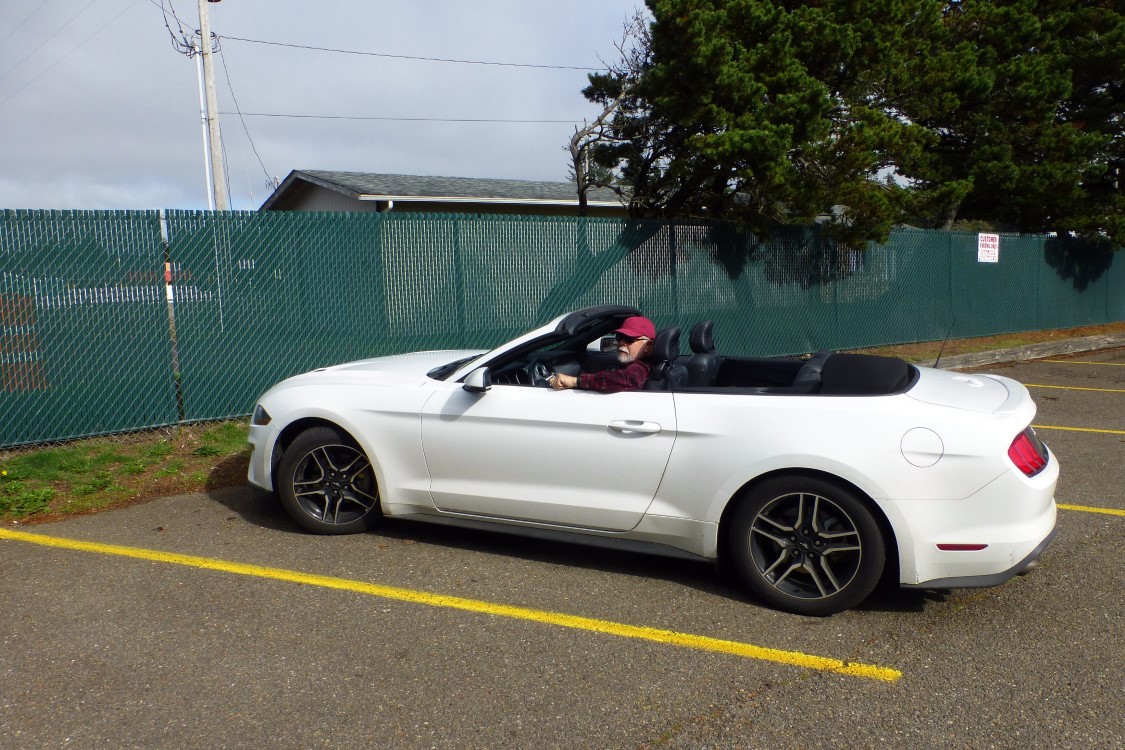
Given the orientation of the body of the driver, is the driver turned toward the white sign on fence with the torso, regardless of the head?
no

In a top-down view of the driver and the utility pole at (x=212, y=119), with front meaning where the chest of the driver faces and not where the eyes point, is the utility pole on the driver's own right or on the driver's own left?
on the driver's own right

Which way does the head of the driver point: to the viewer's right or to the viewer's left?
to the viewer's left

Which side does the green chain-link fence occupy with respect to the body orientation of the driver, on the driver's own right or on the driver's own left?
on the driver's own right

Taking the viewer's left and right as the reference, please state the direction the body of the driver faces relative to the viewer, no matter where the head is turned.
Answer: facing to the left of the viewer

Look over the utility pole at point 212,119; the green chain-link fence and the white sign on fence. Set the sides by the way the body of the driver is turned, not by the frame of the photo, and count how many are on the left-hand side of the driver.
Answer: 0

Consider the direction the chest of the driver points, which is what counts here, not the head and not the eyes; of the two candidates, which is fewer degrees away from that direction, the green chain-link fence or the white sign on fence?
the green chain-link fence
